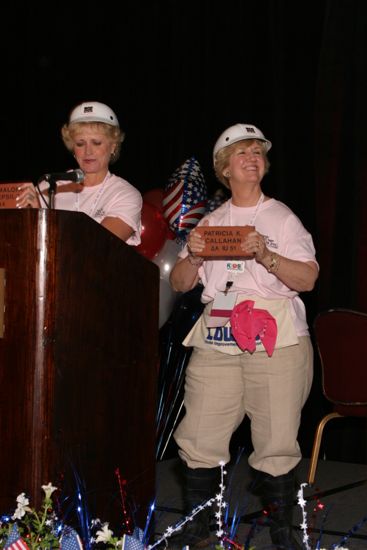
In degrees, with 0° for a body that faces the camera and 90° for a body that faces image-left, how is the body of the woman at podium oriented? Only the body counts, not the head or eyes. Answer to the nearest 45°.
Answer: approximately 45°

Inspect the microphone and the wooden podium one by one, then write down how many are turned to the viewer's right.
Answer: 1

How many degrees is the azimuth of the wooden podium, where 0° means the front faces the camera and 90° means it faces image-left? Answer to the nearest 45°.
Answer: approximately 45°

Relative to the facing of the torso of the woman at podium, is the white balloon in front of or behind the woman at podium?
behind

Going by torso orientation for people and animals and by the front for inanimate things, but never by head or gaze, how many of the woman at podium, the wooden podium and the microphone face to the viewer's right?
1

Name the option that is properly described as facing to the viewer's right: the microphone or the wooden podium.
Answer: the microphone

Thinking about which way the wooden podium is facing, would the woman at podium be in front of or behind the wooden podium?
behind

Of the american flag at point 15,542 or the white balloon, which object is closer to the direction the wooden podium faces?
the american flag

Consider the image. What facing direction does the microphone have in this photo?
to the viewer's right

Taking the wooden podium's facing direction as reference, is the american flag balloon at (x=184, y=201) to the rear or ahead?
to the rear

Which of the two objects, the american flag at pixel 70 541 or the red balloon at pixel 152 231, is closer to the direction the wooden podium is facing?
the american flag

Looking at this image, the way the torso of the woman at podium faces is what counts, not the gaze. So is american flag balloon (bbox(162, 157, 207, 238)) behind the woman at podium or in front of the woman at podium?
behind
